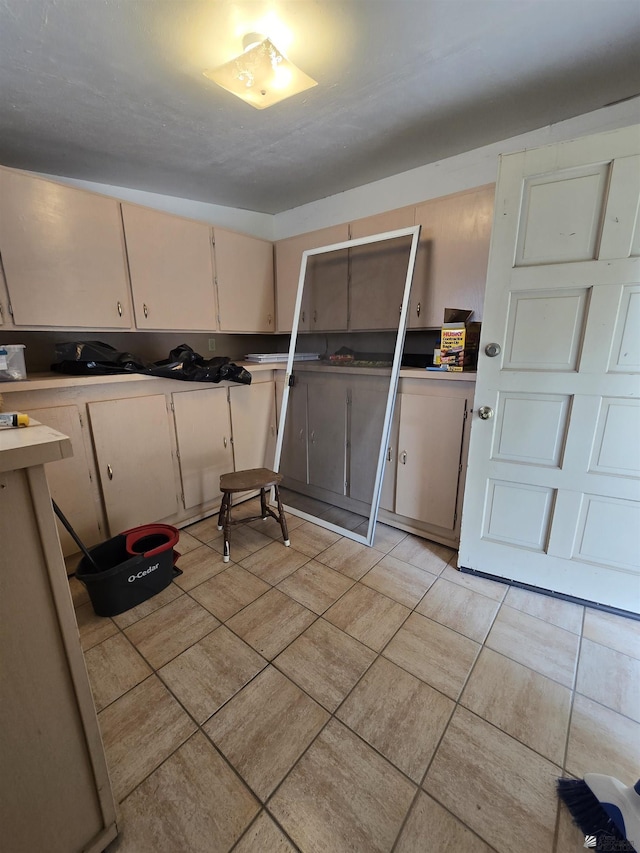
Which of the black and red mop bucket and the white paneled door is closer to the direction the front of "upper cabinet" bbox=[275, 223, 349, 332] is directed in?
the black and red mop bucket

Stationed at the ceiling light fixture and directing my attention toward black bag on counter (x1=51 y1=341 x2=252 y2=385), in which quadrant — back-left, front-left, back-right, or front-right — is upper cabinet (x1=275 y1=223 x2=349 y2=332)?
front-right

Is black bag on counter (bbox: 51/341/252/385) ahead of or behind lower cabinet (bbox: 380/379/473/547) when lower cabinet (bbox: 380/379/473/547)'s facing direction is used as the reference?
ahead

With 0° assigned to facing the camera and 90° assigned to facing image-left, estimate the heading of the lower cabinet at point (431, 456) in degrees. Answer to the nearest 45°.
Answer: approximately 45°

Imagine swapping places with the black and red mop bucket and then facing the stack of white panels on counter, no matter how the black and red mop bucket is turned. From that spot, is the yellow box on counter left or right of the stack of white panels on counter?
right

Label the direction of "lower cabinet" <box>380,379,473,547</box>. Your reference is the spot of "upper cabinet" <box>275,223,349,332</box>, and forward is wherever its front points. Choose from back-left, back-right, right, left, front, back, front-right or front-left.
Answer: left

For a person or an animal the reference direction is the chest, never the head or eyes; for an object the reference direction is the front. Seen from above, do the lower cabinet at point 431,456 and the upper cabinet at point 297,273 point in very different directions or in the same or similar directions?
same or similar directions

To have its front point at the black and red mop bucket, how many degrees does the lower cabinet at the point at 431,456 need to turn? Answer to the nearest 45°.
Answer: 0° — it already faces it

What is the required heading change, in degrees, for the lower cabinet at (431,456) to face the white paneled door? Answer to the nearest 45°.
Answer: approximately 90° to its left
